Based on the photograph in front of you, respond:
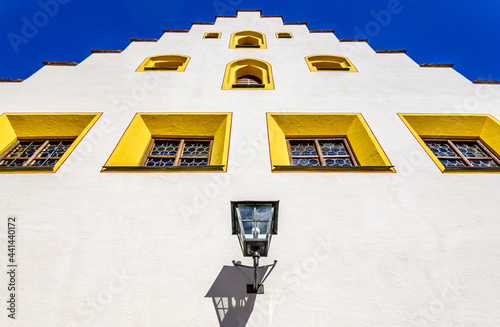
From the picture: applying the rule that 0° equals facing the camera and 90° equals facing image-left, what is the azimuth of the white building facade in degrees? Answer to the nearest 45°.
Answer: approximately 0°
